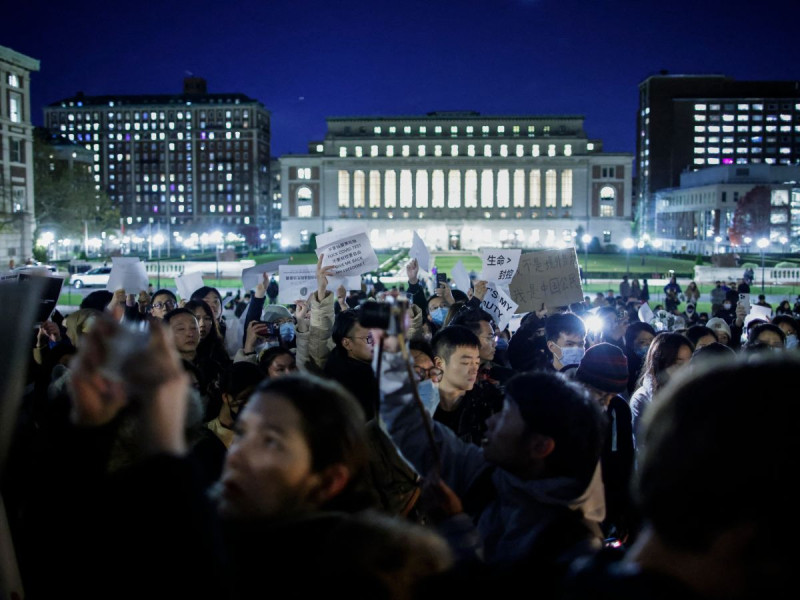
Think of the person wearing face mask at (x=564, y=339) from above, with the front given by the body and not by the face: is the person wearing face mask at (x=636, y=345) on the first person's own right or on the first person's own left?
on the first person's own left

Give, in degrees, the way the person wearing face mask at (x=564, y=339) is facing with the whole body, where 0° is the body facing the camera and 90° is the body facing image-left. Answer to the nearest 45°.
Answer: approximately 315°
